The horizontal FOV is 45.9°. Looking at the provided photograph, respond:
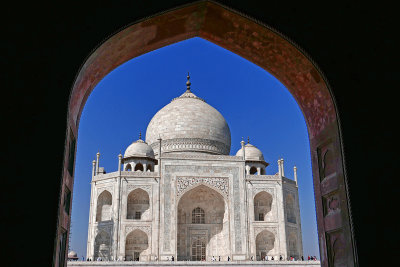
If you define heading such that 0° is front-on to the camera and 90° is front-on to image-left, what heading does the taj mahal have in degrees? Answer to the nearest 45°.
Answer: approximately 0°

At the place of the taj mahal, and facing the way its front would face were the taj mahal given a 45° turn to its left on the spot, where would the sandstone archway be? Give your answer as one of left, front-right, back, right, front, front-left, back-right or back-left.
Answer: front-right
